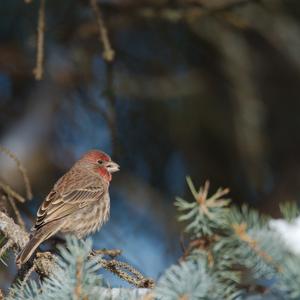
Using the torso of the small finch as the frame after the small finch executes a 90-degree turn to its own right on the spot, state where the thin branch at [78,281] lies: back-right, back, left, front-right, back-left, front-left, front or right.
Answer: front

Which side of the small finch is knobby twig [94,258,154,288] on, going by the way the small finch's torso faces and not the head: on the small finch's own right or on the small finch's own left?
on the small finch's own right

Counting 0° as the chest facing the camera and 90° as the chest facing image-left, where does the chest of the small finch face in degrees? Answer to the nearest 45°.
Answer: approximately 270°
